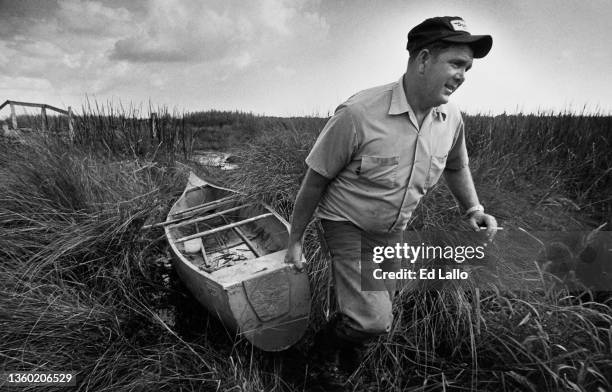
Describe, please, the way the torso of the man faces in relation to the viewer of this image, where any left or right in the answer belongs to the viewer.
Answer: facing the viewer and to the right of the viewer
